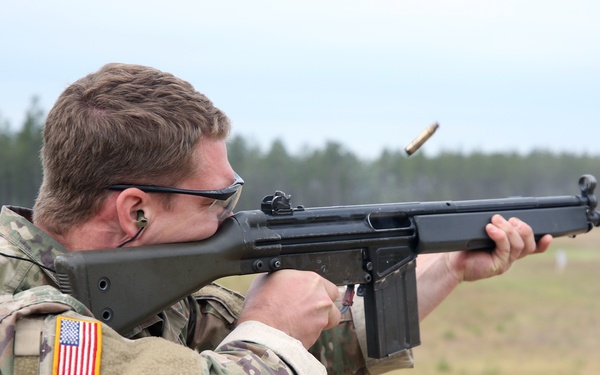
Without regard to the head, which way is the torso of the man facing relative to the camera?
to the viewer's right

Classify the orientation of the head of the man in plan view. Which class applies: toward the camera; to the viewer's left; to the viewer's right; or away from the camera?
to the viewer's right
